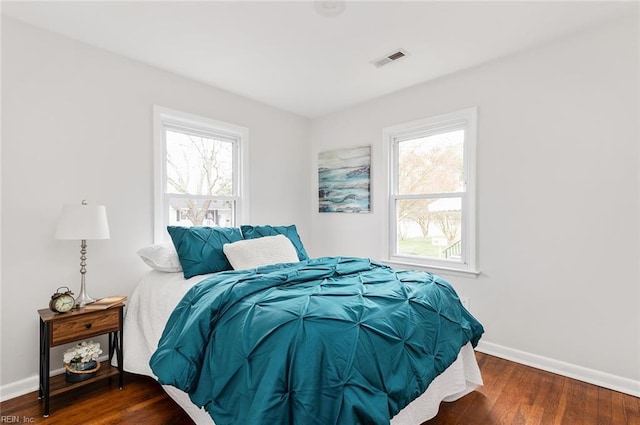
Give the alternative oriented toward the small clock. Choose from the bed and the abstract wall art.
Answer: the abstract wall art

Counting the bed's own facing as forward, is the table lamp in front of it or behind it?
behind

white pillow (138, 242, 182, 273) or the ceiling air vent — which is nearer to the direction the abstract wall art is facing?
the white pillow

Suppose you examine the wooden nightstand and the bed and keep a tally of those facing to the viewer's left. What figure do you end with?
0

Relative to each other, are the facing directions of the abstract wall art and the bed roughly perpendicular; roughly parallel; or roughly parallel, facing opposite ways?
roughly perpendicular

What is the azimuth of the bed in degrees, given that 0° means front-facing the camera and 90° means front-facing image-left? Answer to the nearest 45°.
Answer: approximately 315°

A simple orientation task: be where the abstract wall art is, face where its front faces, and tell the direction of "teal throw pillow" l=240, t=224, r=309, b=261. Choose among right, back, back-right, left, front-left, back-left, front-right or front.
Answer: front

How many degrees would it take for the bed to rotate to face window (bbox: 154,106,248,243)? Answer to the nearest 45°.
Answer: approximately 180°

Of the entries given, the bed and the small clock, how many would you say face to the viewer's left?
0

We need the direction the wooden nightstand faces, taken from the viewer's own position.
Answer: facing the viewer and to the right of the viewer

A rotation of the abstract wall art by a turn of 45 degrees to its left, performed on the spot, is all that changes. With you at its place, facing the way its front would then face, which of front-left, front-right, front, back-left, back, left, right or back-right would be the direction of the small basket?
front-right

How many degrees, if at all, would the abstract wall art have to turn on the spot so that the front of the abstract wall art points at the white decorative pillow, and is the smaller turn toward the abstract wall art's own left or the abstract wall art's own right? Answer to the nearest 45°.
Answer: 0° — it already faces it
